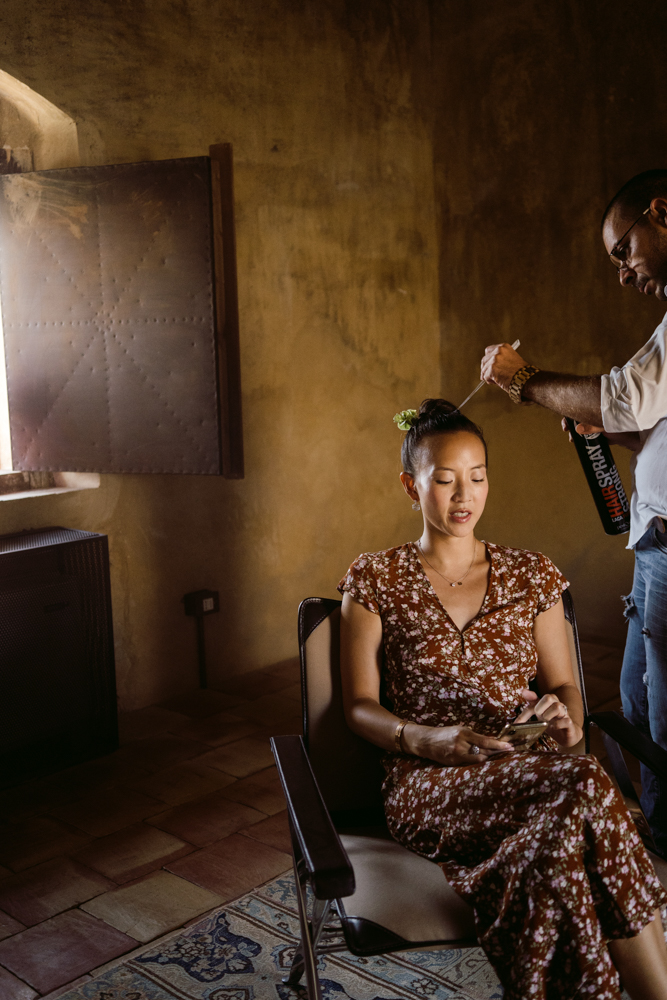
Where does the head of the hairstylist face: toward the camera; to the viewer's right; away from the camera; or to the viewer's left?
to the viewer's left

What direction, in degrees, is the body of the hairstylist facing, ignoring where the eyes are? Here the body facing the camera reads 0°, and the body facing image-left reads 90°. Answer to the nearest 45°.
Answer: approximately 90°

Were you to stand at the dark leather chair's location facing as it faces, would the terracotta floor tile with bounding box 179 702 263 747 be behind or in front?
behind

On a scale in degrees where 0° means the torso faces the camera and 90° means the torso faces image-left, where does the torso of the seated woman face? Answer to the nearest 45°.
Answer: approximately 315°

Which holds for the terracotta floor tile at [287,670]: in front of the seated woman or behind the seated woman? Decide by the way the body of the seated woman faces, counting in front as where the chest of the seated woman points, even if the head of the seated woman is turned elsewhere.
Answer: behind

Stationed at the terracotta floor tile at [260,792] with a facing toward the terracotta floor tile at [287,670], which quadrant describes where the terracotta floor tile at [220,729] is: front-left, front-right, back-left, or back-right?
front-left

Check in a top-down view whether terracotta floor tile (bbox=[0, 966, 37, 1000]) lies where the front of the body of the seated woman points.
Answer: no

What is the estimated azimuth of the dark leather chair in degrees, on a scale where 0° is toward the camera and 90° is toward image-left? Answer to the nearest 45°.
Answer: approximately 315°

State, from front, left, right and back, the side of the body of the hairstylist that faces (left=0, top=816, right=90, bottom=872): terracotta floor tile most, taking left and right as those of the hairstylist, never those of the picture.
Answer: front

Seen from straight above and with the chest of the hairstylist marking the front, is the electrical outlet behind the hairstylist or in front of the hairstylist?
in front

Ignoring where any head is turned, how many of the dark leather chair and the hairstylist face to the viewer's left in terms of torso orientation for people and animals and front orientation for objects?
1

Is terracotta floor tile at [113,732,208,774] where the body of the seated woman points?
no
